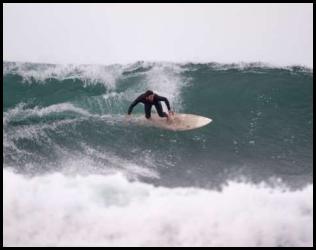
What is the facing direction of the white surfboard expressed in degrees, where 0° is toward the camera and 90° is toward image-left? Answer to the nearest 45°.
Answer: approximately 270°

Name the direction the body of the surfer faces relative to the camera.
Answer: toward the camera
